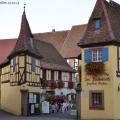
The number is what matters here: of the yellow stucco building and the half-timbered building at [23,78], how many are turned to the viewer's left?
0

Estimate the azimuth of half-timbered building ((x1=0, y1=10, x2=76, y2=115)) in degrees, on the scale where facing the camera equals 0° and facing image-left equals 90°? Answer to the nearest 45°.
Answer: approximately 315°

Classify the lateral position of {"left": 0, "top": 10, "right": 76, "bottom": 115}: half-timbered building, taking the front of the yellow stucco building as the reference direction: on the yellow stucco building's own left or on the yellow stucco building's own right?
on the yellow stucco building's own right

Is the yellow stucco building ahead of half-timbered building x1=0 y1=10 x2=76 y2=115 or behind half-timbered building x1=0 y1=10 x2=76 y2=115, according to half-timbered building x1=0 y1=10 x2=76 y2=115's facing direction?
ahead

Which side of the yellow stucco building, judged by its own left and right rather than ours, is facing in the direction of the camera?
front
